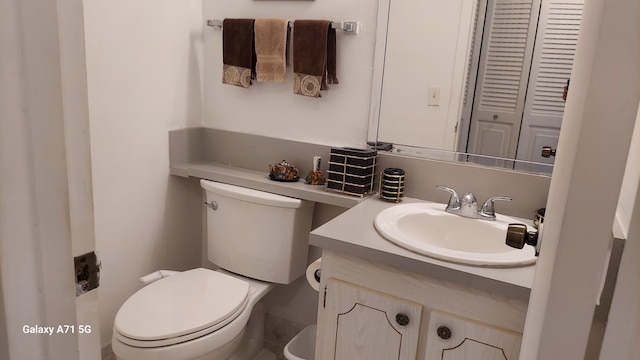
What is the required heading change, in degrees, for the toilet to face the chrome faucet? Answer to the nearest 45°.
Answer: approximately 90° to its left

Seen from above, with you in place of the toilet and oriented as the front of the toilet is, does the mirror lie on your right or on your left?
on your left

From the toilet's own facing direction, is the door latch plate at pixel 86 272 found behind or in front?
in front

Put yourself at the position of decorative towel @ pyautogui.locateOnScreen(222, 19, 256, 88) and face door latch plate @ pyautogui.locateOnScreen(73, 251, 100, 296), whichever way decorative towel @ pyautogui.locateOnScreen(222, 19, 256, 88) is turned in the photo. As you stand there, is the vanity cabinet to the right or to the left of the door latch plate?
left

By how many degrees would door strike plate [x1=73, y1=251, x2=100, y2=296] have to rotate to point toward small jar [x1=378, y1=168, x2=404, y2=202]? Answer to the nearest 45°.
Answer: approximately 90° to its left

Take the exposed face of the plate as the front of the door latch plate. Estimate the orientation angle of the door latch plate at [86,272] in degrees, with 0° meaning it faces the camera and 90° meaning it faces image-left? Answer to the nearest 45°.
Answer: approximately 315°

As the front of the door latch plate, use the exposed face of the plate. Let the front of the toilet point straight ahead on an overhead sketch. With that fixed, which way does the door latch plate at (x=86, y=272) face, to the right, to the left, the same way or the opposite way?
to the left

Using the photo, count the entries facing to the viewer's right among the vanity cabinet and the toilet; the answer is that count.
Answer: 0

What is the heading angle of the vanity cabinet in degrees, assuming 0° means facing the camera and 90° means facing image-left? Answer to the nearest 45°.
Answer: approximately 45°

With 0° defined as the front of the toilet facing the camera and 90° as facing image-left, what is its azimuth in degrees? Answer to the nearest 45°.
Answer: approximately 45°

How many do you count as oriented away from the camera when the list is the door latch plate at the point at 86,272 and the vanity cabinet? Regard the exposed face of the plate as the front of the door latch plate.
0

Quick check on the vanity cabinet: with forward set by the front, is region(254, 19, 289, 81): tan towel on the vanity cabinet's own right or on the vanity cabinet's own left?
on the vanity cabinet's own right

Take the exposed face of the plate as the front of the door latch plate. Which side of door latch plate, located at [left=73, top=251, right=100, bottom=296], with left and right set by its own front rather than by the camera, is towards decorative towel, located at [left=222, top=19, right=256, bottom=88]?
left

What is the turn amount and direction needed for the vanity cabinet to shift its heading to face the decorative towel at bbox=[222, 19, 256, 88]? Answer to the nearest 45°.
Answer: approximately 90° to its right

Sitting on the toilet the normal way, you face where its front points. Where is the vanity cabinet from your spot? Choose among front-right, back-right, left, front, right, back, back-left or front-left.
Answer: left
